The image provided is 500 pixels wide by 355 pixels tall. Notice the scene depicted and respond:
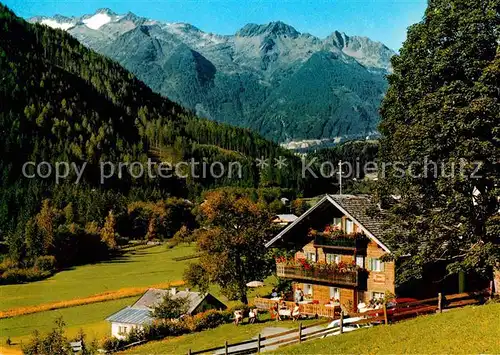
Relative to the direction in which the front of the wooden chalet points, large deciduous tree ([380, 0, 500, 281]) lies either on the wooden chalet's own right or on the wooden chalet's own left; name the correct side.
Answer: on the wooden chalet's own left

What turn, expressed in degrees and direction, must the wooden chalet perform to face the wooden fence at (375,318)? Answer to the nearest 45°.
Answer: approximately 45° to its left

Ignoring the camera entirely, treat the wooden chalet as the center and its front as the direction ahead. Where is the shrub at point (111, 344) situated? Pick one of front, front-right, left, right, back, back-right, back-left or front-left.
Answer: front-right

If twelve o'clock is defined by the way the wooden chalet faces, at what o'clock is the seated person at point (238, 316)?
The seated person is roughly at 1 o'clock from the wooden chalet.

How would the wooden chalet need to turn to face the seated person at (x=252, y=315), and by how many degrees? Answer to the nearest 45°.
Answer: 0° — it already faces them

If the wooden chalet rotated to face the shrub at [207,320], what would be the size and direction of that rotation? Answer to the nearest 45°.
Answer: approximately 45° to its right

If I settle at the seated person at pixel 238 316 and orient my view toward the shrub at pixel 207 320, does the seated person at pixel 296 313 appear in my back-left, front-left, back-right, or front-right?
back-right

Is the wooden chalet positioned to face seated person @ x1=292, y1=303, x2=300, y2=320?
yes

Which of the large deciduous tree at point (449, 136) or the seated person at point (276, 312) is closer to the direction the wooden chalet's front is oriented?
the seated person

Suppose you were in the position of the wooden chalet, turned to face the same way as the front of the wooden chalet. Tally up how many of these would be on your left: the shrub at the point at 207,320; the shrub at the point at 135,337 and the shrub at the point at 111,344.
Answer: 0

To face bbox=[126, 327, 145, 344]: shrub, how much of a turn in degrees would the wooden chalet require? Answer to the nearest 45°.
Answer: approximately 45° to its right

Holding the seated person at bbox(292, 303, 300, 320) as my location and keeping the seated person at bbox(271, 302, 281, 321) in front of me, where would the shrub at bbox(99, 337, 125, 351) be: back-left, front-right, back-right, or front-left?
front-left

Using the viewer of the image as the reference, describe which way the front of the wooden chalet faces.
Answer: facing the viewer and to the left of the viewer
